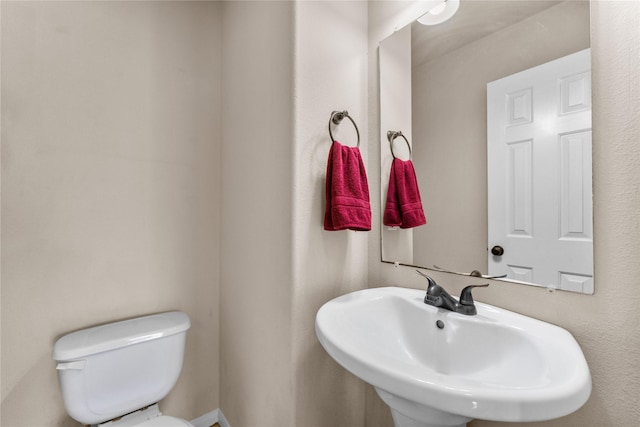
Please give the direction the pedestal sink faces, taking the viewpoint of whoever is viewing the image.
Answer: facing the viewer and to the left of the viewer

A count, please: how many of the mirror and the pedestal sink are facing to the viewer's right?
0

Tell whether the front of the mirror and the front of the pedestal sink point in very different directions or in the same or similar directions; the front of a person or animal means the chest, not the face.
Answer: same or similar directions
